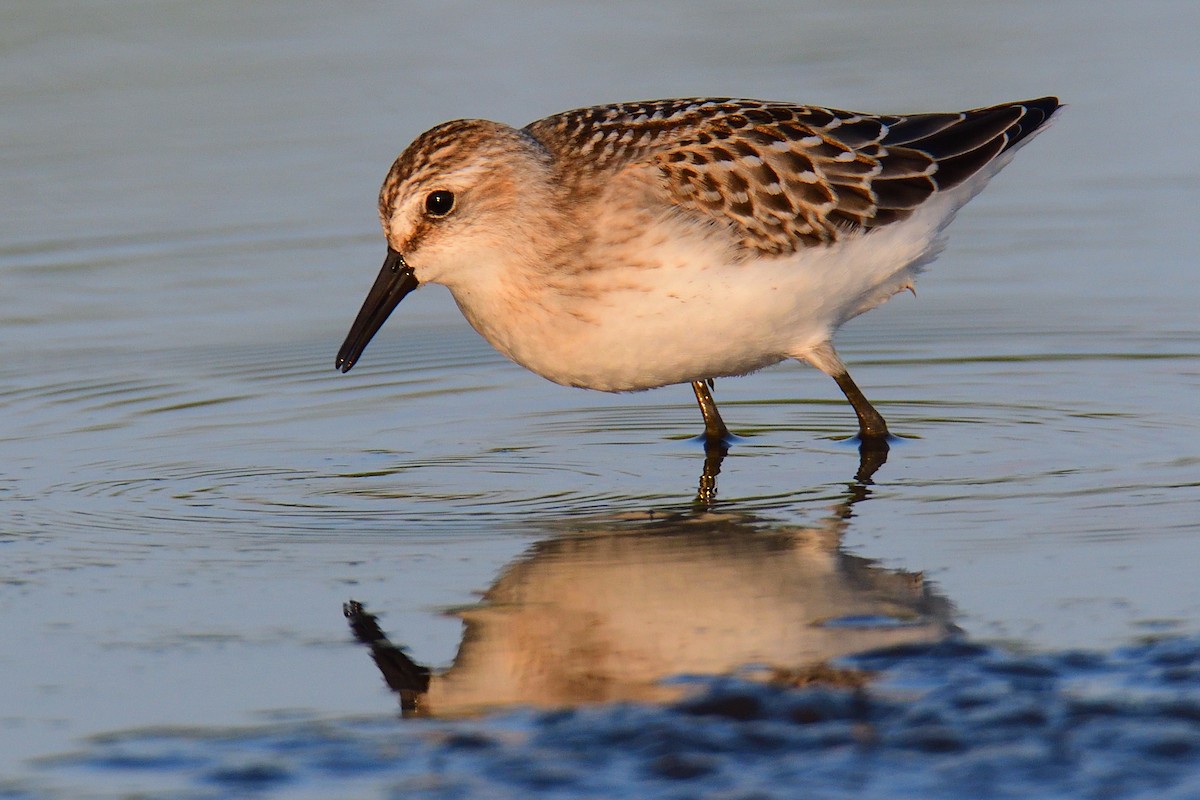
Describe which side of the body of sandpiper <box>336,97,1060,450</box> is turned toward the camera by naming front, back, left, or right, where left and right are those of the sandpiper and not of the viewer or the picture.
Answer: left
